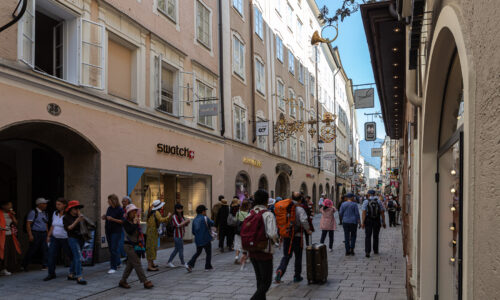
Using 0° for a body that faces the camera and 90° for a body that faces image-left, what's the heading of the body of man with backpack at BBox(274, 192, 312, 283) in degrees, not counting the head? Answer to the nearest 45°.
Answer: approximately 225°

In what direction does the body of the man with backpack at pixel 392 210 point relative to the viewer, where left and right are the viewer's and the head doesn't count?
facing away from the viewer

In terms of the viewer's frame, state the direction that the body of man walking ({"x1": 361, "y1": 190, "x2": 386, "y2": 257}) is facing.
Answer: away from the camera

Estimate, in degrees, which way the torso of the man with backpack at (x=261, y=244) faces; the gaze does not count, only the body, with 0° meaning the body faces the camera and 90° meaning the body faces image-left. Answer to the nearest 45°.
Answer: approximately 225°

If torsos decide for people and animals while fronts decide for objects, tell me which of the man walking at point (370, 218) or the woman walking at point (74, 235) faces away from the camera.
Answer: the man walking

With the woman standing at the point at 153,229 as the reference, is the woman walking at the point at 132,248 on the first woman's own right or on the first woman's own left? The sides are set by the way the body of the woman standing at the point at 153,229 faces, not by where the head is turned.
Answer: on the first woman's own right

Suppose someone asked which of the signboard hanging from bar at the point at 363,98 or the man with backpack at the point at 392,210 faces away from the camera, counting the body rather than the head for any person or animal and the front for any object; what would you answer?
the man with backpack

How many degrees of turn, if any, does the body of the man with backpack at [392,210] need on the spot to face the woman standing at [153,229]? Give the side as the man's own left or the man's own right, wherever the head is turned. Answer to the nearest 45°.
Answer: approximately 180°

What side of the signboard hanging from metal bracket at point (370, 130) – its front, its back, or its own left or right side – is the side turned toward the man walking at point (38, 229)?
front

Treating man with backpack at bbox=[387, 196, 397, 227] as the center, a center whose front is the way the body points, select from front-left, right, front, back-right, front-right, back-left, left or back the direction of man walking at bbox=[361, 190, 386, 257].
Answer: back

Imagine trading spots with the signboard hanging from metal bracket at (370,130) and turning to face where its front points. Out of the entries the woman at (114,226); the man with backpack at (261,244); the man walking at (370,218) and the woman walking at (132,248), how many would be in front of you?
4
